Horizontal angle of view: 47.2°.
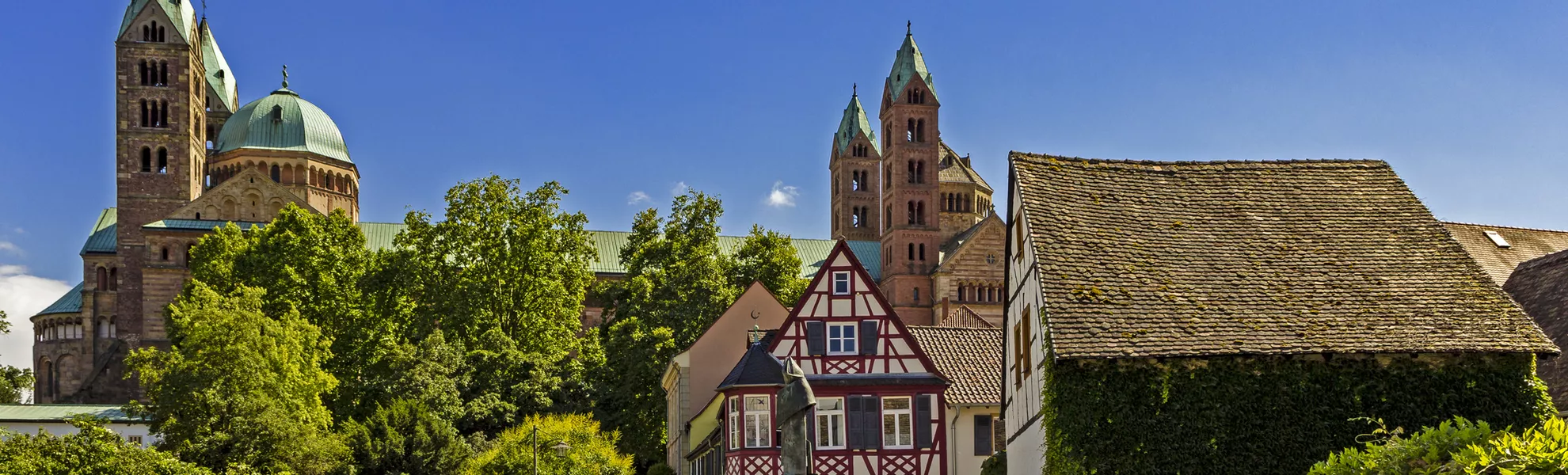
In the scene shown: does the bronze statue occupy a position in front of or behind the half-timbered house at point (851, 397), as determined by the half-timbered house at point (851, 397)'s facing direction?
in front

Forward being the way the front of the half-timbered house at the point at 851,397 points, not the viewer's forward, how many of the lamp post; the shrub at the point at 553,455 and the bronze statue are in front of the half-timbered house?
1

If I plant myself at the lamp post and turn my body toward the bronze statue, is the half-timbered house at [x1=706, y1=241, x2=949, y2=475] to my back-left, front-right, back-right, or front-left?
front-left

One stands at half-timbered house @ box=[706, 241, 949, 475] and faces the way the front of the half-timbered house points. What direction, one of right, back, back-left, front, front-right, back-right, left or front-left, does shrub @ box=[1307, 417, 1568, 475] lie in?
front

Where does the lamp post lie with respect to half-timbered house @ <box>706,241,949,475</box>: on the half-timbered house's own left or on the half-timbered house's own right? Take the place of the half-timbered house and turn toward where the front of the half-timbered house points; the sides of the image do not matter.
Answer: on the half-timbered house's own right

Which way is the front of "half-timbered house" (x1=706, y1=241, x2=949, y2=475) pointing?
toward the camera

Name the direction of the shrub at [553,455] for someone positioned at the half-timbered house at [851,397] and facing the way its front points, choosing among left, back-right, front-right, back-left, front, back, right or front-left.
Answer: back-right

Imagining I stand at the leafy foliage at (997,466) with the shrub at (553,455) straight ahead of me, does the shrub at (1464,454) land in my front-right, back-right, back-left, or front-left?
back-left

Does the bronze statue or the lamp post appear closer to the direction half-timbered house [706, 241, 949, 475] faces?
the bronze statue
